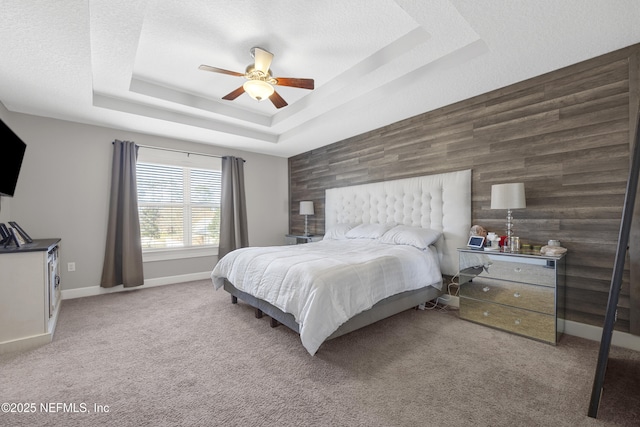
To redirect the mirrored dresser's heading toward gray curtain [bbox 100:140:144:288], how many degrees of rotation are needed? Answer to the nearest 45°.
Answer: approximately 45° to its right

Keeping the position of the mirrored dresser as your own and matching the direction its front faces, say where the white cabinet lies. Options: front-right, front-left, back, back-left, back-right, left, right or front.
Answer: front

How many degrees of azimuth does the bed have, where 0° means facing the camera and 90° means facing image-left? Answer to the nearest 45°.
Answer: approximately 45°

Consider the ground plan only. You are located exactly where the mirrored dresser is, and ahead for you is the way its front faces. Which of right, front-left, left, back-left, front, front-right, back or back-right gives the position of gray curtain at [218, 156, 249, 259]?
front-right

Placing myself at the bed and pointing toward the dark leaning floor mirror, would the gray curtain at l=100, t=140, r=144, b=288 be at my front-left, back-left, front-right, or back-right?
back-right

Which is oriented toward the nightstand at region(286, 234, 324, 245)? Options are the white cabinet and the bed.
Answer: the white cabinet

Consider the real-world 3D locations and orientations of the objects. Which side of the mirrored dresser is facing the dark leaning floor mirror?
left

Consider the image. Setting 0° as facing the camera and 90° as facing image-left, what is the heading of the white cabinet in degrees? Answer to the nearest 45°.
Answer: approximately 270°

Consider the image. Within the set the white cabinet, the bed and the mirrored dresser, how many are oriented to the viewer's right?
1

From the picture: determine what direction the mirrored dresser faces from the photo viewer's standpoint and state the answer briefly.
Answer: facing the viewer and to the left of the viewer

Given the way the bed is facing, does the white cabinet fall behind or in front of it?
in front

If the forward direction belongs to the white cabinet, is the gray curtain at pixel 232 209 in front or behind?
in front
